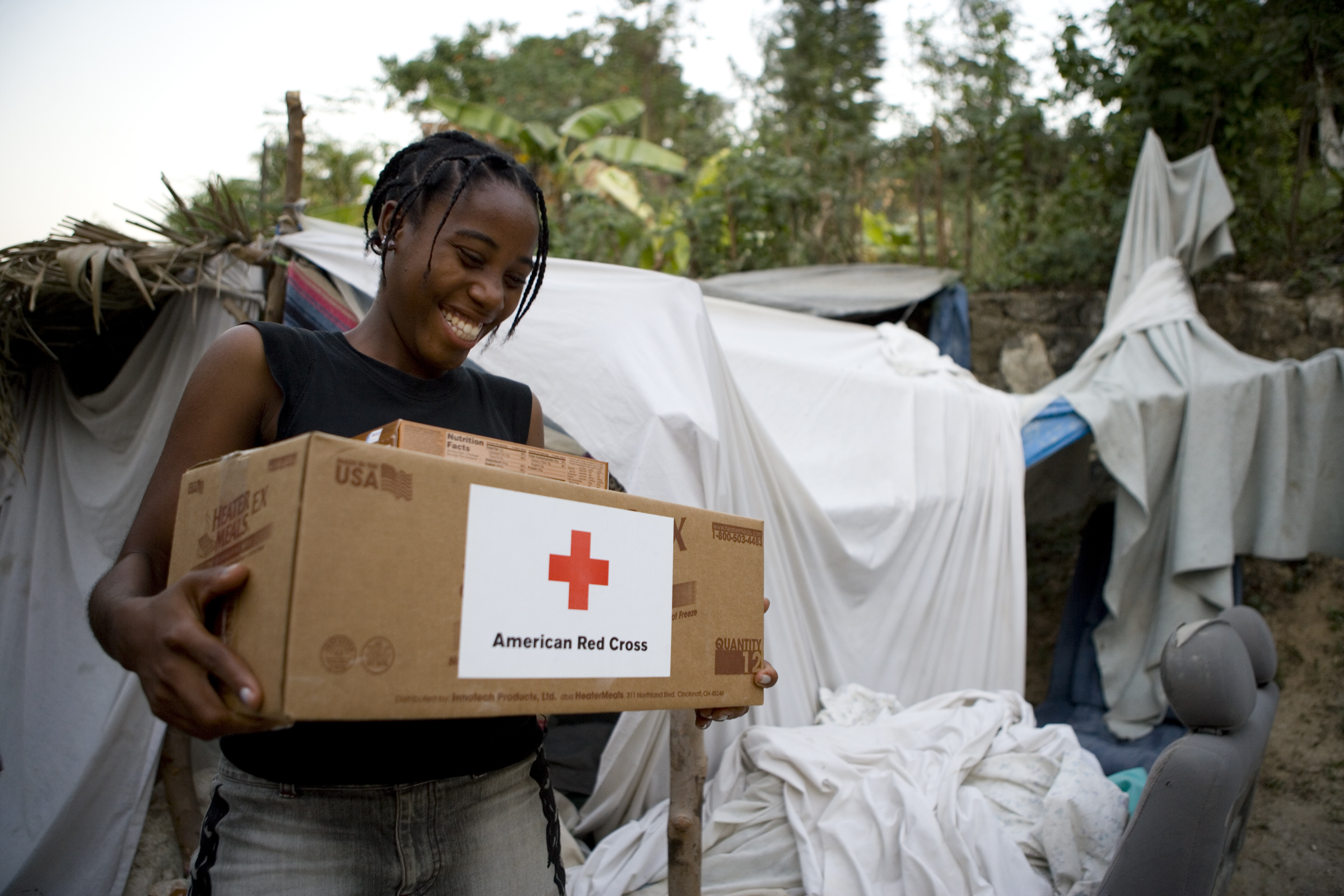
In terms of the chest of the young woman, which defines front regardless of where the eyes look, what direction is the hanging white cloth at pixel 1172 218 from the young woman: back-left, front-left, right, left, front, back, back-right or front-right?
left

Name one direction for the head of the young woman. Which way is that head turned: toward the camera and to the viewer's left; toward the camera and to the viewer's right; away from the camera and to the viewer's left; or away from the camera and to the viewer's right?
toward the camera and to the viewer's right

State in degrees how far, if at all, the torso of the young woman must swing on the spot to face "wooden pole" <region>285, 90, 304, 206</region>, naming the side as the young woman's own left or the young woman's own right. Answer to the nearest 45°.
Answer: approximately 135° to the young woman's own left

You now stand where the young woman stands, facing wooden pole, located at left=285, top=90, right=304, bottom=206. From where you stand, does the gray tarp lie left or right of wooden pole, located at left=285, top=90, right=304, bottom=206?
right

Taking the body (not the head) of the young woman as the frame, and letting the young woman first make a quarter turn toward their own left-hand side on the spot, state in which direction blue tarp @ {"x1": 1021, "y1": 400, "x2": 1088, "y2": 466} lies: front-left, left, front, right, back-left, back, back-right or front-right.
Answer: front

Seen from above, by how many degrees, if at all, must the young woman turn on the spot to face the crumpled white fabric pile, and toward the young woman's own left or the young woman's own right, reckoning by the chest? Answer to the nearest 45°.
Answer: approximately 90° to the young woman's own left

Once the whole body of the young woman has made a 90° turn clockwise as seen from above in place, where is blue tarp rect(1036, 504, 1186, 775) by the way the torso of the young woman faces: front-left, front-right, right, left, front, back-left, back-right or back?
back

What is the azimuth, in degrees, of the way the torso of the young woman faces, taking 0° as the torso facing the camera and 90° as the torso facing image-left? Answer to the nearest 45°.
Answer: approximately 315°

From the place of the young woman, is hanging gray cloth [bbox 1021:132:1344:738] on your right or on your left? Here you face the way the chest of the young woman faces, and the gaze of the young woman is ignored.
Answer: on your left

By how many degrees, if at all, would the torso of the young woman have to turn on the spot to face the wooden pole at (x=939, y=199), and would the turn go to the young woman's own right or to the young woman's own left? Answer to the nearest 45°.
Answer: approximately 90° to the young woman's own left
